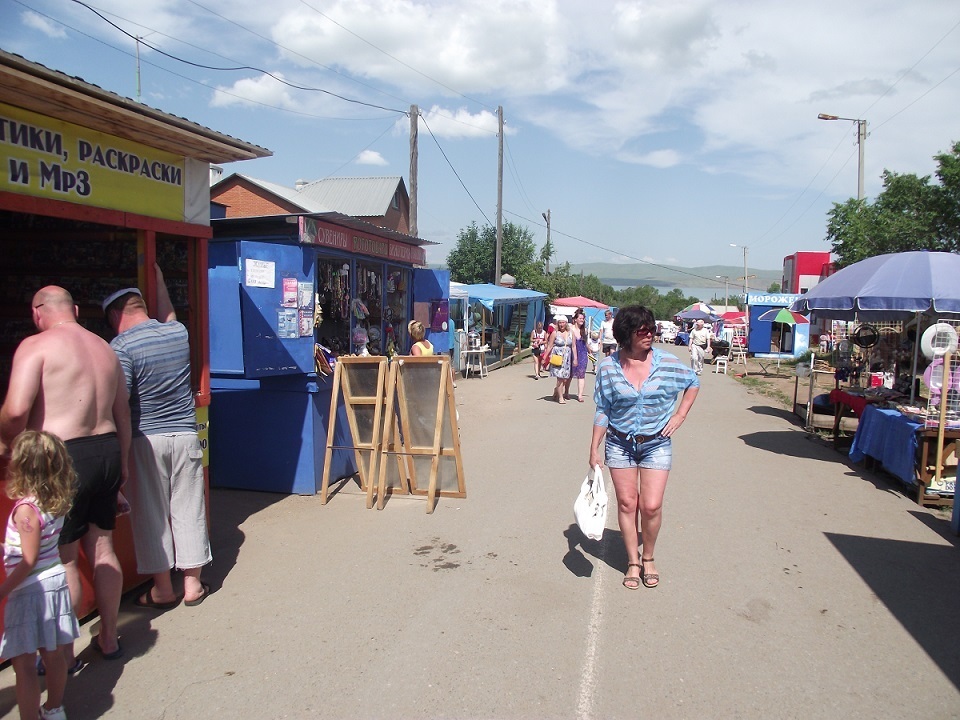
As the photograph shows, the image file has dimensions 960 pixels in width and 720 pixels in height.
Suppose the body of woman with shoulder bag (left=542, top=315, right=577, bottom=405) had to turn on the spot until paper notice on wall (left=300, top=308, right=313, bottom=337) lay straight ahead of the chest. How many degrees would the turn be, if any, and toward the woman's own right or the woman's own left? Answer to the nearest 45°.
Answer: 0° — they already face it

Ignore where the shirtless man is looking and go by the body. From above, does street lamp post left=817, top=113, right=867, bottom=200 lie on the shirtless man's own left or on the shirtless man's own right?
on the shirtless man's own right

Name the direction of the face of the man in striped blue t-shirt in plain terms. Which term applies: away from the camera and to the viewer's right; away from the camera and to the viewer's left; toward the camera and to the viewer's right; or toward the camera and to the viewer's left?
away from the camera and to the viewer's left

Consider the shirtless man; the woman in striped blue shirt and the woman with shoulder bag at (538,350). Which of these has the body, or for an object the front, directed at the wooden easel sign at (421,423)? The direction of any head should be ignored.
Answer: the woman with shoulder bag

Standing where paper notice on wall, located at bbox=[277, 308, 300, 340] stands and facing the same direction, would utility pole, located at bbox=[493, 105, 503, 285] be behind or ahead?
behind

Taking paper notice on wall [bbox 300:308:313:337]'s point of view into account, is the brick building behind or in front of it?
behind

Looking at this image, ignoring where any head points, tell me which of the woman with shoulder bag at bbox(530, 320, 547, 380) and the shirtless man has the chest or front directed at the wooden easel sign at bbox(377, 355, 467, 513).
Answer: the woman with shoulder bag

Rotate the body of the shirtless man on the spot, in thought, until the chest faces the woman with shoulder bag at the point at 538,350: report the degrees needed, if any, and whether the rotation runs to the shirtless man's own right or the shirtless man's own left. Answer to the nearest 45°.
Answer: approximately 90° to the shirtless man's own right

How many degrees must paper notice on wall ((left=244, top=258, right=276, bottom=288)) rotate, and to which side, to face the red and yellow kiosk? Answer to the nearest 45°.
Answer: approximately 45° to its right

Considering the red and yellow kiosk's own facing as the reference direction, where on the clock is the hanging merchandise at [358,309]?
The hanging merchandise is roughly at 9 o'clock from the red and yellow kiosk.

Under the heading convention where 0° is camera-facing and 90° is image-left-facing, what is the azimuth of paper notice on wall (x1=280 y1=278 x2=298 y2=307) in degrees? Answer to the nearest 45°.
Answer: approximately 0°
